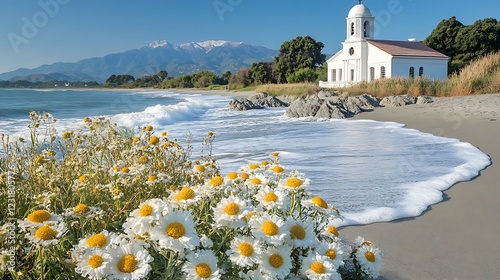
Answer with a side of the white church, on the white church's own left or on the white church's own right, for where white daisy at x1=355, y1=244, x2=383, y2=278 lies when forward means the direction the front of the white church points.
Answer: on the white church's own left

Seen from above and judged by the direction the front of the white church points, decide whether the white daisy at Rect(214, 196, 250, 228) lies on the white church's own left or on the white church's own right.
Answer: on the white church's own left

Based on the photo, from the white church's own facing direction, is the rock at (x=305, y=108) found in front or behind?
in front

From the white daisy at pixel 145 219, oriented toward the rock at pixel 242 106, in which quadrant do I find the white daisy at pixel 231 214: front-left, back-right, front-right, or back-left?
front-right

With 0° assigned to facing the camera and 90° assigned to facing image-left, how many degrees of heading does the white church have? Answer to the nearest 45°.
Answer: approximately 45°

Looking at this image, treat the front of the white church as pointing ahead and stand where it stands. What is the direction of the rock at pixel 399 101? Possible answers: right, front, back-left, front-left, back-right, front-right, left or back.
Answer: front-left

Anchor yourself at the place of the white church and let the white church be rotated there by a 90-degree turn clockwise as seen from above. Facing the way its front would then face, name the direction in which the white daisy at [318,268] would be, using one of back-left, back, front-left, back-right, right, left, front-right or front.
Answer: back-left

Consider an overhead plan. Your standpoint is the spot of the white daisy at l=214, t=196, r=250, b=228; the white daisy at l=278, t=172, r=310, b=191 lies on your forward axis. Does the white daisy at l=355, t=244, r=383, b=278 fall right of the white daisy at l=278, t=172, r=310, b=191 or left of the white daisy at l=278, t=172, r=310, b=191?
right

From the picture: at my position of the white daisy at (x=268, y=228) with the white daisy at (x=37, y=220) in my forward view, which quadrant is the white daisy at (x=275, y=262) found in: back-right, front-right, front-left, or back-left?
back-left

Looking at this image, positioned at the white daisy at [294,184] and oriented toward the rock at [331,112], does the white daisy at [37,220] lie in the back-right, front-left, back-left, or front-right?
back-left

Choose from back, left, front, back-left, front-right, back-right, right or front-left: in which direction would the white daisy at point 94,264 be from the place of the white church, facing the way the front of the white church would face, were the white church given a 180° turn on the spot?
back-right

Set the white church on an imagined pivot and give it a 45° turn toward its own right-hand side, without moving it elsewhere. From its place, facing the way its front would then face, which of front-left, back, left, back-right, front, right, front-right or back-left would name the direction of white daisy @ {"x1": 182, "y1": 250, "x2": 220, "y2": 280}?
left

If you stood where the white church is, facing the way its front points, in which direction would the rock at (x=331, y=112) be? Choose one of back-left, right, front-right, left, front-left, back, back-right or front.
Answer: front-left

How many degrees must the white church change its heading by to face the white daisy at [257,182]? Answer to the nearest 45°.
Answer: approximately 45° to its left

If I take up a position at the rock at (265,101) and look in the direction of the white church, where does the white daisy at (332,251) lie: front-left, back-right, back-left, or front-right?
back-right

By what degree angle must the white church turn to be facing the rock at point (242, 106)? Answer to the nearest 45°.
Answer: approximately 45° to its left

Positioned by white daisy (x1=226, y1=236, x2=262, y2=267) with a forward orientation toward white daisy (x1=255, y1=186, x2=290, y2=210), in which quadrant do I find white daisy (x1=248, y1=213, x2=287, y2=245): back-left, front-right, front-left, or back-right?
front-right

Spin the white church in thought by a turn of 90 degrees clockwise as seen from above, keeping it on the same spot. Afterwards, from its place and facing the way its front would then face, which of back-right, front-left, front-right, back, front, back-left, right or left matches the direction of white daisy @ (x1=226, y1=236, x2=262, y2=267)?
back-left
